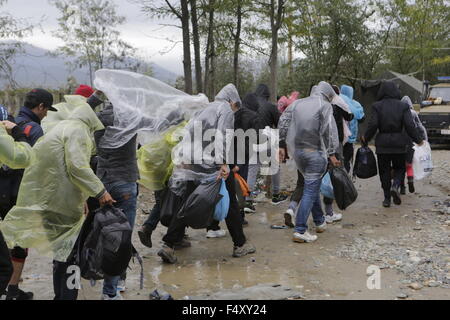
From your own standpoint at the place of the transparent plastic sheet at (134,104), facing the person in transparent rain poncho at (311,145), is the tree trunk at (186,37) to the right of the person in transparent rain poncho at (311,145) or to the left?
left

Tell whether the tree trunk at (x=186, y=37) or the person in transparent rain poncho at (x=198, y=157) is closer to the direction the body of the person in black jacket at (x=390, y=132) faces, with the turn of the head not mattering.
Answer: the tree trunk

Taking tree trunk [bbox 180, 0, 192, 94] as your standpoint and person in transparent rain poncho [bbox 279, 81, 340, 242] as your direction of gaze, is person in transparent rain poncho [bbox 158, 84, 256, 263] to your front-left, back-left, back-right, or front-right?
front-right

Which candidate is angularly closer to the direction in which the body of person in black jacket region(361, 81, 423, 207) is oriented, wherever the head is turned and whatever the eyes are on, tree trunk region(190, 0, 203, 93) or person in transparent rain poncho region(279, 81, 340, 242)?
the tree trunk

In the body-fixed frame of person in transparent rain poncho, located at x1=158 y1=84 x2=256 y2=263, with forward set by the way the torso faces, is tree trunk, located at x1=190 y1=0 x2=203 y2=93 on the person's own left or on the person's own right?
on the person's own left

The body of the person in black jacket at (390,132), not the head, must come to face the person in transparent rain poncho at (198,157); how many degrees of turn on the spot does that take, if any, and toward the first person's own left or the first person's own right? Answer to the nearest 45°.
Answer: approximately 135° to the first person's own left

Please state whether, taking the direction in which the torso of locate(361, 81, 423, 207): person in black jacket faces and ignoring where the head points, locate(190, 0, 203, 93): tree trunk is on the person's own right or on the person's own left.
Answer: on the person's own left

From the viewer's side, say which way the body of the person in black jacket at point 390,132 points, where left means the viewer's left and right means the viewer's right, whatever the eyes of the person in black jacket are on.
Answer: facing away from the viewer

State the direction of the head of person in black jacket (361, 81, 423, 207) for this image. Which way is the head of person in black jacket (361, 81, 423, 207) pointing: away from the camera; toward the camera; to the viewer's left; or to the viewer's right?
away from the camera

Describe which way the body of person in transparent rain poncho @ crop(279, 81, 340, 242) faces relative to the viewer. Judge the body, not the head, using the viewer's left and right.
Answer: facing away from the viewer and to the right of the viewer

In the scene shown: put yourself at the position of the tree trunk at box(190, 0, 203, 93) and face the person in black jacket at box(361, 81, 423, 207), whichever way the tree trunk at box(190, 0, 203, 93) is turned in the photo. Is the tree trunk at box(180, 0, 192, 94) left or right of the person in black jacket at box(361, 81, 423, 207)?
right
